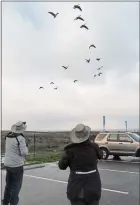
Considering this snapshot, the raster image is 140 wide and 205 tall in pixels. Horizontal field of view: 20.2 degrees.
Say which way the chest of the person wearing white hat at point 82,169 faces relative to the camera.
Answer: away from the camera

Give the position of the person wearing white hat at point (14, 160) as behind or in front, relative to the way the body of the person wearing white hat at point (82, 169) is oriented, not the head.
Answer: in front

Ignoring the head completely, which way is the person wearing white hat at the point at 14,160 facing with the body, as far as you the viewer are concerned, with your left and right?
facing away from the viewer and to the right of the viewer

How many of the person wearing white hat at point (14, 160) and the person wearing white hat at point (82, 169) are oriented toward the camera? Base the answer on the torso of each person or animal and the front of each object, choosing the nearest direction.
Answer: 0

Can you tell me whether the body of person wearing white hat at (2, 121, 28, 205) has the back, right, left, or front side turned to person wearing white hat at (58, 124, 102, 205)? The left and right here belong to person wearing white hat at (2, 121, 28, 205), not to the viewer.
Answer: right
